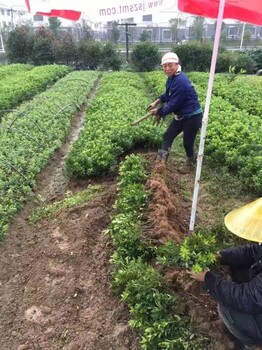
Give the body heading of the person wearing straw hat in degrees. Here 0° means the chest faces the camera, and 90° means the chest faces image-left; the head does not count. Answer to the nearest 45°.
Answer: approximately 90°

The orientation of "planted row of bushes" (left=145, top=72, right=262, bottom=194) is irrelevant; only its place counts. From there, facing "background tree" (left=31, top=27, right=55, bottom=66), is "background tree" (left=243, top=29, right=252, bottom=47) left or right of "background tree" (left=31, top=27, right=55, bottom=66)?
right

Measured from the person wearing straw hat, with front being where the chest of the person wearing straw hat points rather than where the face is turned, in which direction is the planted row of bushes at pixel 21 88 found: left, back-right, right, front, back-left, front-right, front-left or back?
front-right

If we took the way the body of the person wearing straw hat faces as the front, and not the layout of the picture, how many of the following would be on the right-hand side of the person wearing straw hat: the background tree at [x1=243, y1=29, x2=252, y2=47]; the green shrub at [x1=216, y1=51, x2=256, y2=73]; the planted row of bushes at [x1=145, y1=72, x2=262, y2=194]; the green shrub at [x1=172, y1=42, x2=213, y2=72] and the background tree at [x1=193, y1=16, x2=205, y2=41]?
5

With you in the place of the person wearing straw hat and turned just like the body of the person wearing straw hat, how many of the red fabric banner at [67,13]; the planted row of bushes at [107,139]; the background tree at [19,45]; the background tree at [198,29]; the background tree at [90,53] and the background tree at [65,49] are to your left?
0

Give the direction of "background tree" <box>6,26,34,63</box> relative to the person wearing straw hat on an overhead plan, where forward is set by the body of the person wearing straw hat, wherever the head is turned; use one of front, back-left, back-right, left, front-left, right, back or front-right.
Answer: front-right

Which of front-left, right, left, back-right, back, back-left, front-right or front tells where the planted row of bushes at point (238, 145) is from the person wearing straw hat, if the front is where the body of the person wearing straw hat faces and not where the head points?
right

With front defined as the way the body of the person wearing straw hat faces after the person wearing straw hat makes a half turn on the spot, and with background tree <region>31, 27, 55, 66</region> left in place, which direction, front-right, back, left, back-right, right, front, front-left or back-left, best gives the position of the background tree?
back-left

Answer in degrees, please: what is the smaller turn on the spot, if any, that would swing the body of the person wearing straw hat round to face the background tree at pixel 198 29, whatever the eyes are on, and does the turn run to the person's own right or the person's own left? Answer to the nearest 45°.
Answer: approximately 90° to the person's own right

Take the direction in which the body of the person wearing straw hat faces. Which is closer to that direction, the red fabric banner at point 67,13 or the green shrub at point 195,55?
the red fabric banner

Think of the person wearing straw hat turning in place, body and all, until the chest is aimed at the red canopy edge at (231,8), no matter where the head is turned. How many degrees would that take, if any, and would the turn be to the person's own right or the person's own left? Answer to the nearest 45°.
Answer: approximately 90° to the person's own right

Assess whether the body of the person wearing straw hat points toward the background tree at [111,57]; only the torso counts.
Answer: no

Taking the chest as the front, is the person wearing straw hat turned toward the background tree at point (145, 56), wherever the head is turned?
no

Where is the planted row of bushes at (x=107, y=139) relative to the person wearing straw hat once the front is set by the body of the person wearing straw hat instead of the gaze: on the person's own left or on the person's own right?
on the person's own right

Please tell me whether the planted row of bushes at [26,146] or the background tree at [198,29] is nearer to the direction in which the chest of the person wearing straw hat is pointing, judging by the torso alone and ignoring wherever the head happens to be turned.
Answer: the planted row of bushes

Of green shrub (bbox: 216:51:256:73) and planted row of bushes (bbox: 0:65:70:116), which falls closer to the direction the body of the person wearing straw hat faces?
the planted row of bushes

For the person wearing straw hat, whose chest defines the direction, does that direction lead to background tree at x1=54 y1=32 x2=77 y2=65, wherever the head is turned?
no
